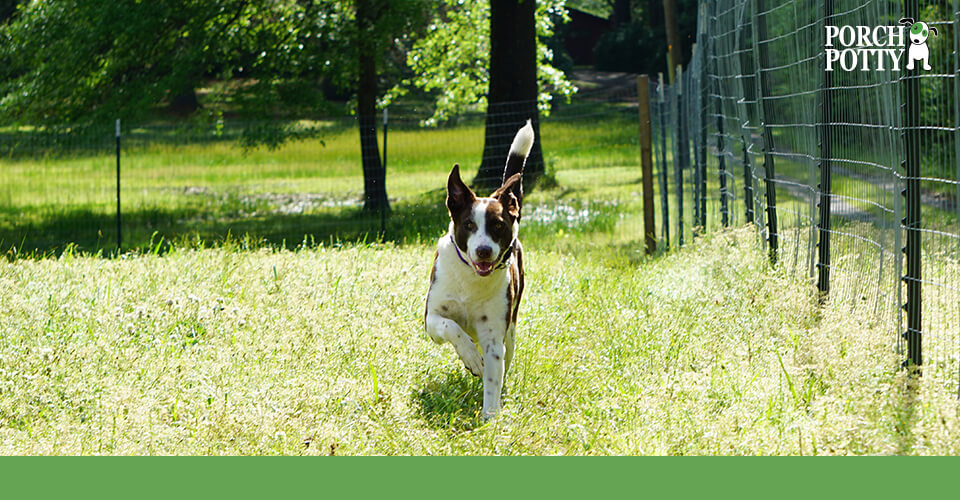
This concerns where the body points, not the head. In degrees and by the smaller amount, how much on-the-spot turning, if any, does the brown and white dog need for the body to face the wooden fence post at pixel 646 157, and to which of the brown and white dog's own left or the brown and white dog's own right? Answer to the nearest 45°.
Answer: approximately 180°

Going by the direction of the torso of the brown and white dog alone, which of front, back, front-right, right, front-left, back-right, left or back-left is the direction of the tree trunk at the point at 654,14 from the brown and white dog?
back

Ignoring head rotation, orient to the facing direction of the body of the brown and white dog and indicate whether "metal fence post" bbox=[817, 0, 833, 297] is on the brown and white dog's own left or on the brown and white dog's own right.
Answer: on the brown and white dog's own left

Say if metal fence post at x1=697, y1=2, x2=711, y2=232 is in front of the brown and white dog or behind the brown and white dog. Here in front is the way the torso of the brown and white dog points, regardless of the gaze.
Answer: behind

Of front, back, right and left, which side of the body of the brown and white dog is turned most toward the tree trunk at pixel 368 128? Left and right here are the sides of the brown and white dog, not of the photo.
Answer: back

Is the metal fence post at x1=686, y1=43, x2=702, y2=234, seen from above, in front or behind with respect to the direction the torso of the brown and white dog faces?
behind

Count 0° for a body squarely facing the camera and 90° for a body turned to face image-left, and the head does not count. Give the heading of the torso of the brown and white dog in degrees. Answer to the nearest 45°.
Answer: approximately 0°

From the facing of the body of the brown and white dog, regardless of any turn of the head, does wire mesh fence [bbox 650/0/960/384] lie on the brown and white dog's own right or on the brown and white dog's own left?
on the brown and white dog's own left
